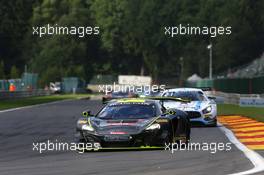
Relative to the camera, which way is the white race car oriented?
toward the camera

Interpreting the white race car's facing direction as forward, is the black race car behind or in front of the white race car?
in front
